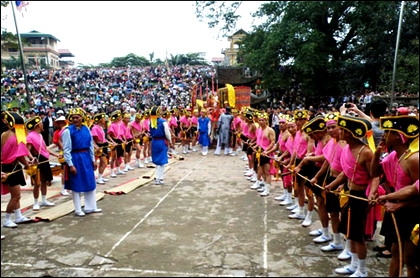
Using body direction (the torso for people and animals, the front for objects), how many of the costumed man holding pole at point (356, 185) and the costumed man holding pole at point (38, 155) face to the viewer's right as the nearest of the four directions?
1

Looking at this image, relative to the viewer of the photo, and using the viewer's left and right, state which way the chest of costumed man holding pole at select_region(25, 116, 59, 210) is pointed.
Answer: facing to the right of the viewer

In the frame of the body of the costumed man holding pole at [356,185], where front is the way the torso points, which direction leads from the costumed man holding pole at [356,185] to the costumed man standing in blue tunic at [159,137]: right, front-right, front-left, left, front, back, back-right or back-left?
front-right

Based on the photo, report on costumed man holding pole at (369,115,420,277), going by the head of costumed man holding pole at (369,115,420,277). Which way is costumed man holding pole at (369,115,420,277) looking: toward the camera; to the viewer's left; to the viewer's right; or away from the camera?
to the viewer's left

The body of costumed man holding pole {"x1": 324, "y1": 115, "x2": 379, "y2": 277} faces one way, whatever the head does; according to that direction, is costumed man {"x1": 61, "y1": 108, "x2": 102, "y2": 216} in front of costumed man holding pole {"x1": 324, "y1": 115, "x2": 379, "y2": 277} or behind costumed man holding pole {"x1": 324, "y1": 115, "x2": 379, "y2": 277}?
in front

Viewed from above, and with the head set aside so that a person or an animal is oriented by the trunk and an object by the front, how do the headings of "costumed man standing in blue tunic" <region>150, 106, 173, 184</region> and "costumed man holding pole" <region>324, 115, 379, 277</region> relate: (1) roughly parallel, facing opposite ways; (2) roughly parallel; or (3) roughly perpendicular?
roughly perpendicular

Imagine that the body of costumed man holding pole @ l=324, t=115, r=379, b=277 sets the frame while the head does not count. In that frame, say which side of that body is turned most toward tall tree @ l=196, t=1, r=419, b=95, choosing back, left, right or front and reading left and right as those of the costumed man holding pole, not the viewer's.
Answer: right

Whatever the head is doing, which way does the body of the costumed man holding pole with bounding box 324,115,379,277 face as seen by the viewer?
to the viewer's left

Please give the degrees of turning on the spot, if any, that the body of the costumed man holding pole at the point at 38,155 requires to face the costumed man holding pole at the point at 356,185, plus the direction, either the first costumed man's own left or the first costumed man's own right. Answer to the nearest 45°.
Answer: approximately 45° to the first costumed man's own right
